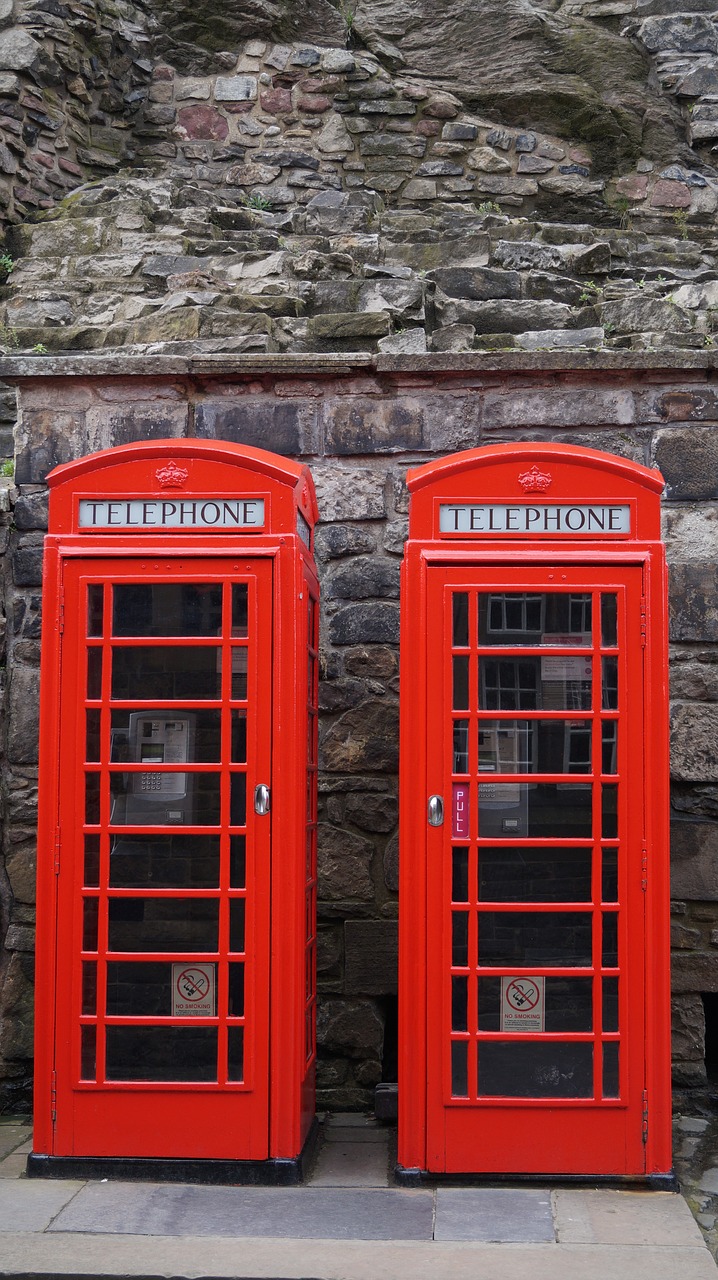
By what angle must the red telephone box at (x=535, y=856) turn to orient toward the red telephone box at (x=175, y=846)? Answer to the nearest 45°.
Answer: approximately 90° to its right

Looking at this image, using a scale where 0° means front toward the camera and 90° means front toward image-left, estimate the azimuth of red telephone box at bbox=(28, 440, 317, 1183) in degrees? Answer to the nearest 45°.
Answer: approximately 0°

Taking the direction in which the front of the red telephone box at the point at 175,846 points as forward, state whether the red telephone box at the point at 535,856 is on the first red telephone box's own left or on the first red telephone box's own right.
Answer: on the first red telephone box's own left

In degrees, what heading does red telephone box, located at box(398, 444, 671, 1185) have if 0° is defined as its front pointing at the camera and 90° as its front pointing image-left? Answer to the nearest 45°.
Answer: approximately 0°

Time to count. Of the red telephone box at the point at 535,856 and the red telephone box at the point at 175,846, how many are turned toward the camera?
2
